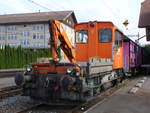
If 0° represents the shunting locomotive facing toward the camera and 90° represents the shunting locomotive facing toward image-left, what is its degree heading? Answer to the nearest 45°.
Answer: approximately 45°

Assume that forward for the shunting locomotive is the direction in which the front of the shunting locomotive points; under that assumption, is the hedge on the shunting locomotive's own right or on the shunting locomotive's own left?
on the shunting locomotive's own right
